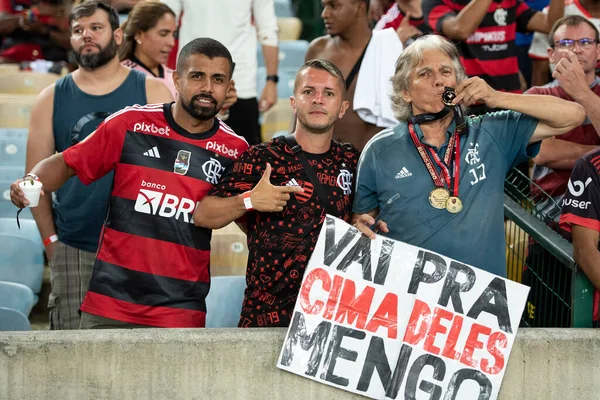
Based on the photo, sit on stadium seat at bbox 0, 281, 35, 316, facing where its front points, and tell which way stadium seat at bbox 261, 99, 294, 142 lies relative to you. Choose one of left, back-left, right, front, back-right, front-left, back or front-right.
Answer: back-left

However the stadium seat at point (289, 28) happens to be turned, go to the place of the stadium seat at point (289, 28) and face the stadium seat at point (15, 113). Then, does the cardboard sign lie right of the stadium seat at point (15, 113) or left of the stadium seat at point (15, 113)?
left

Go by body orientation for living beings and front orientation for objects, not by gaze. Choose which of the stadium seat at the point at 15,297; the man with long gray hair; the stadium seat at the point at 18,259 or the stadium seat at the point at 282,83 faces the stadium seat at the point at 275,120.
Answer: the stadium seat at the point at 282,83

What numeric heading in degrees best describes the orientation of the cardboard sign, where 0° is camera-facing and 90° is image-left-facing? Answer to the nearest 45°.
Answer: approximately 0°

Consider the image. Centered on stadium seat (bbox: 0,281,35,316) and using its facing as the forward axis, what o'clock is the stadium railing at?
The stadium railing is roughly at 10 o'clock from the stadium seat.

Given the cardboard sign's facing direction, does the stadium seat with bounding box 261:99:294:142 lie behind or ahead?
behind

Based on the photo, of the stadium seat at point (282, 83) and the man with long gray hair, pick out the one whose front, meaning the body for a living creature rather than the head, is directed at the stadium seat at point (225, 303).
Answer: the stadium seat at point (282, 83)

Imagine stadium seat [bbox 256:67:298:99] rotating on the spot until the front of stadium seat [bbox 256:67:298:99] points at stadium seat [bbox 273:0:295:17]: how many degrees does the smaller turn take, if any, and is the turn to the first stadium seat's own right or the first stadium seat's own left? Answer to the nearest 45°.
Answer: approximately 180°

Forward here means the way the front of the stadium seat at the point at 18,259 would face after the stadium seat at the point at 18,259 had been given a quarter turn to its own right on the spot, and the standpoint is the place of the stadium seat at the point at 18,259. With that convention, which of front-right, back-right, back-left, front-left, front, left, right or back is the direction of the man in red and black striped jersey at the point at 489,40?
back

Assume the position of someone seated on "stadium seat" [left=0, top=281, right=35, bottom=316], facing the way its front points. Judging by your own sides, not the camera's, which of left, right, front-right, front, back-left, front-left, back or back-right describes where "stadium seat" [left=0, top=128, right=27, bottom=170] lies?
back
